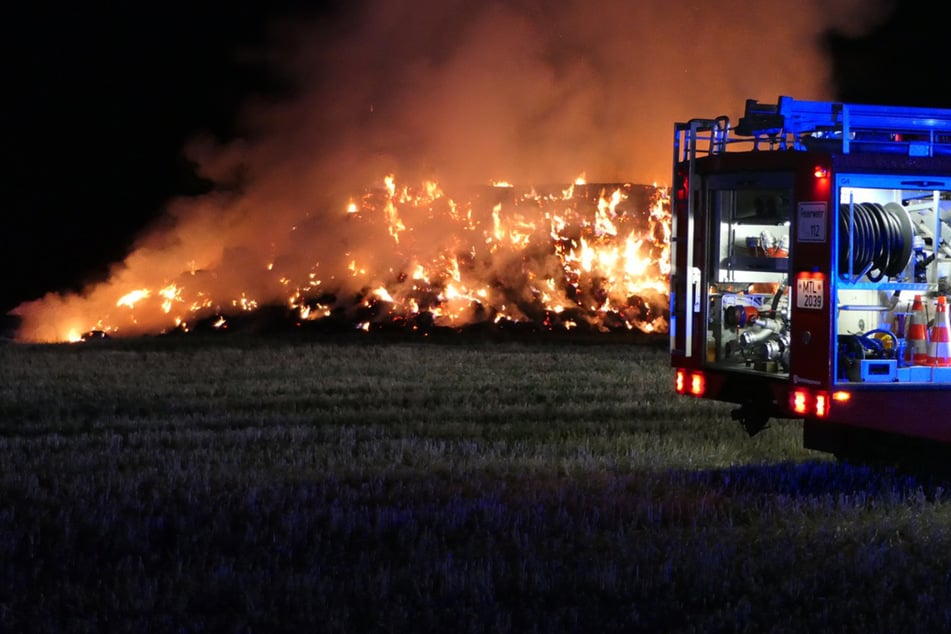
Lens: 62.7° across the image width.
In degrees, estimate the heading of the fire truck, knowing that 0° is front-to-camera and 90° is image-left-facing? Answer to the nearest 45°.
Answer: approximately 225°
